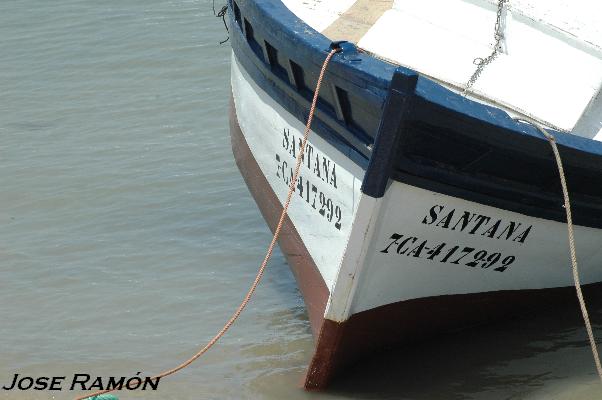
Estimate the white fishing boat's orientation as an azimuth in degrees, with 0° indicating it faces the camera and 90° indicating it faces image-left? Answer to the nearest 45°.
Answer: approximately 45°
